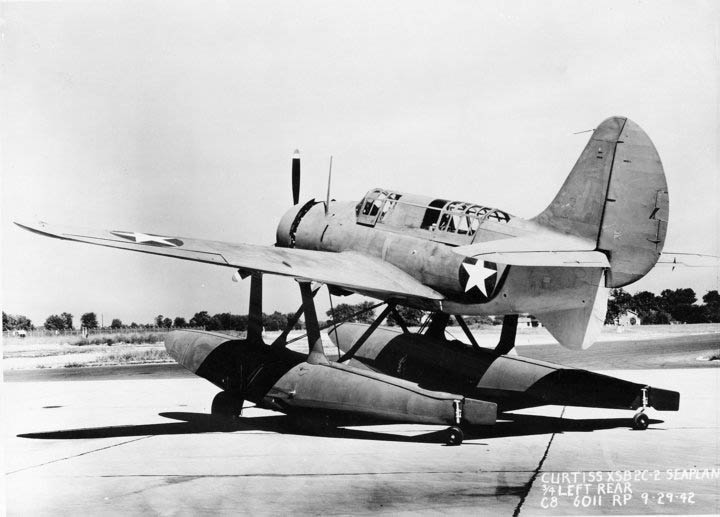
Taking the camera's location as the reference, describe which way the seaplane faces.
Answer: facing away from the viewer and to the left of the viewer
